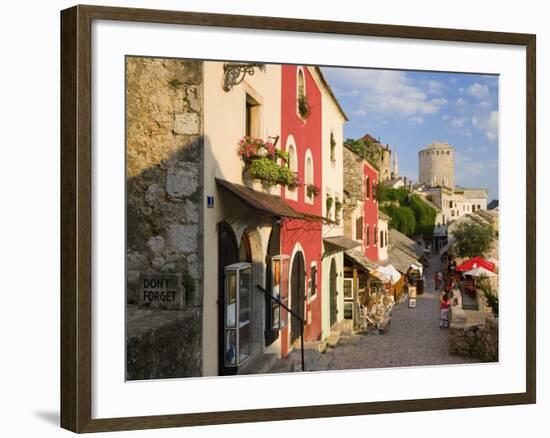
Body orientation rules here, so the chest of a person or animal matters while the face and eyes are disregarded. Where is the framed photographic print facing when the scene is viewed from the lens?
facing the viewer and to the right of the viewer
